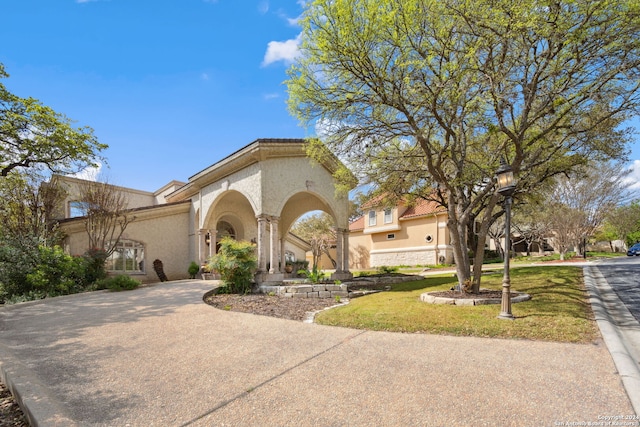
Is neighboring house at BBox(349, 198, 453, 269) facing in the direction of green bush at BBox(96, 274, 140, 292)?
no

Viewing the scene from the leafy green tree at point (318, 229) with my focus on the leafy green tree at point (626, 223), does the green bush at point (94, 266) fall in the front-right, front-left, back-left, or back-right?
back-right

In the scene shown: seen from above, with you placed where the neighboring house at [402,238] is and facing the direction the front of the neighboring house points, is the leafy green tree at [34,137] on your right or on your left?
on your right

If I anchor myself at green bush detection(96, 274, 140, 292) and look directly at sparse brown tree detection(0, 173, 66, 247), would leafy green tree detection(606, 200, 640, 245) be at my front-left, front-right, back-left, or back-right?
back-right

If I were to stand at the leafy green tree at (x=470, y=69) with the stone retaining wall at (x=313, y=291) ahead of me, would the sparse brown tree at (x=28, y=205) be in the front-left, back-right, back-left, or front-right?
front-left

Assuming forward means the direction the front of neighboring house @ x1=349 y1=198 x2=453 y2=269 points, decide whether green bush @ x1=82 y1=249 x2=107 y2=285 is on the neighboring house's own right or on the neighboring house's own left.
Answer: on the neighboring house's own right

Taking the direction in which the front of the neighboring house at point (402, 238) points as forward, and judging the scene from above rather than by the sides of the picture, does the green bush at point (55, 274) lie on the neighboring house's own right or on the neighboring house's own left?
on the neighboring house's own right

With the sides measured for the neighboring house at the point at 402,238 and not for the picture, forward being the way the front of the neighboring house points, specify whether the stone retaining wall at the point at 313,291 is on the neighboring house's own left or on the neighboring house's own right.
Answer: on the neighboring house's own right

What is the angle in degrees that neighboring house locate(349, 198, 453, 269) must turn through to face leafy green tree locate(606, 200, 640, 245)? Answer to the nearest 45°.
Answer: approximately 45° to its left
